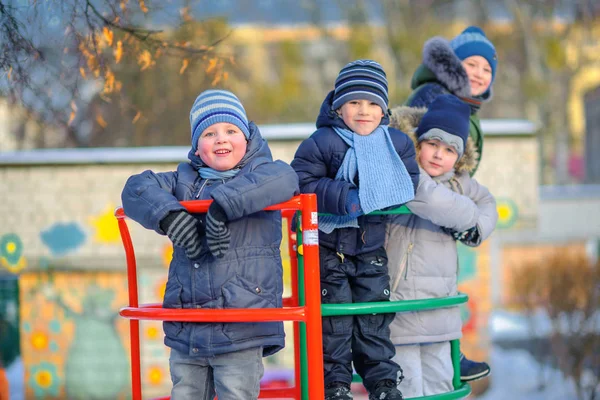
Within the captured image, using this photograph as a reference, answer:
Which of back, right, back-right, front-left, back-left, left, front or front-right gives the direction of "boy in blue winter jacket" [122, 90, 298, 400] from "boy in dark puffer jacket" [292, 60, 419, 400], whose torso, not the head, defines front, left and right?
front-right

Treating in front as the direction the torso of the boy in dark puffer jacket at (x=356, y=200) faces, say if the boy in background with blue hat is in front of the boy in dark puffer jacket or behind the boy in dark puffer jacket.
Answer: behind

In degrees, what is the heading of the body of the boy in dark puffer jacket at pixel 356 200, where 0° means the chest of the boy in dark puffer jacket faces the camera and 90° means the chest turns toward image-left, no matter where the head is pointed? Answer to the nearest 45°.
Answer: approximately 0°

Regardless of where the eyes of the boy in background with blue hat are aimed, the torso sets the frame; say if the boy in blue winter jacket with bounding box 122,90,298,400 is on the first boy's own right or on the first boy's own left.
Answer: on the first boy's own right

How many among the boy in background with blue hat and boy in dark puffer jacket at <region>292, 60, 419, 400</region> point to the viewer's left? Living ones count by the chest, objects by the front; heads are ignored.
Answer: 0

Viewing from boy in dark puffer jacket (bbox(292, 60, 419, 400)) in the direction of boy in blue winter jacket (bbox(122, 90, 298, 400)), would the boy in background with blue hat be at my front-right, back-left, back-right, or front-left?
back-right

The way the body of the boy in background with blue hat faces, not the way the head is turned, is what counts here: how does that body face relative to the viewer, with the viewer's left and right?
facing the viewer and to the right of the viewer

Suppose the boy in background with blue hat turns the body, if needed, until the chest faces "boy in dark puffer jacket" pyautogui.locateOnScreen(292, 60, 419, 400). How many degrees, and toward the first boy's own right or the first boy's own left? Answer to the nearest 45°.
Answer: approximately 90° to the first boy's own right

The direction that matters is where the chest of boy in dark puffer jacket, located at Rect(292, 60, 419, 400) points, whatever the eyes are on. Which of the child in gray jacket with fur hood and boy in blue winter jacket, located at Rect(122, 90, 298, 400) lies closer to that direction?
the boy in blue winter jacket
